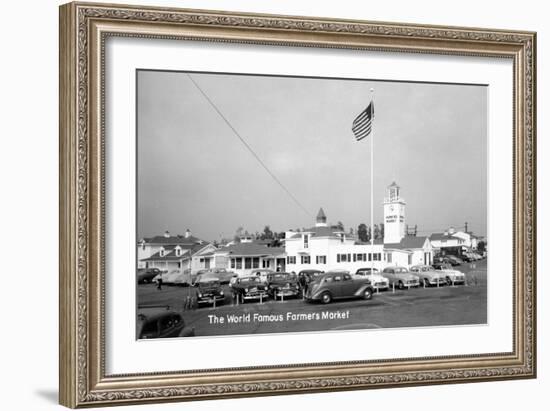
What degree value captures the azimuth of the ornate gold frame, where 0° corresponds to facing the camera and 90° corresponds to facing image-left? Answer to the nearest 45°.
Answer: approximately 315°
